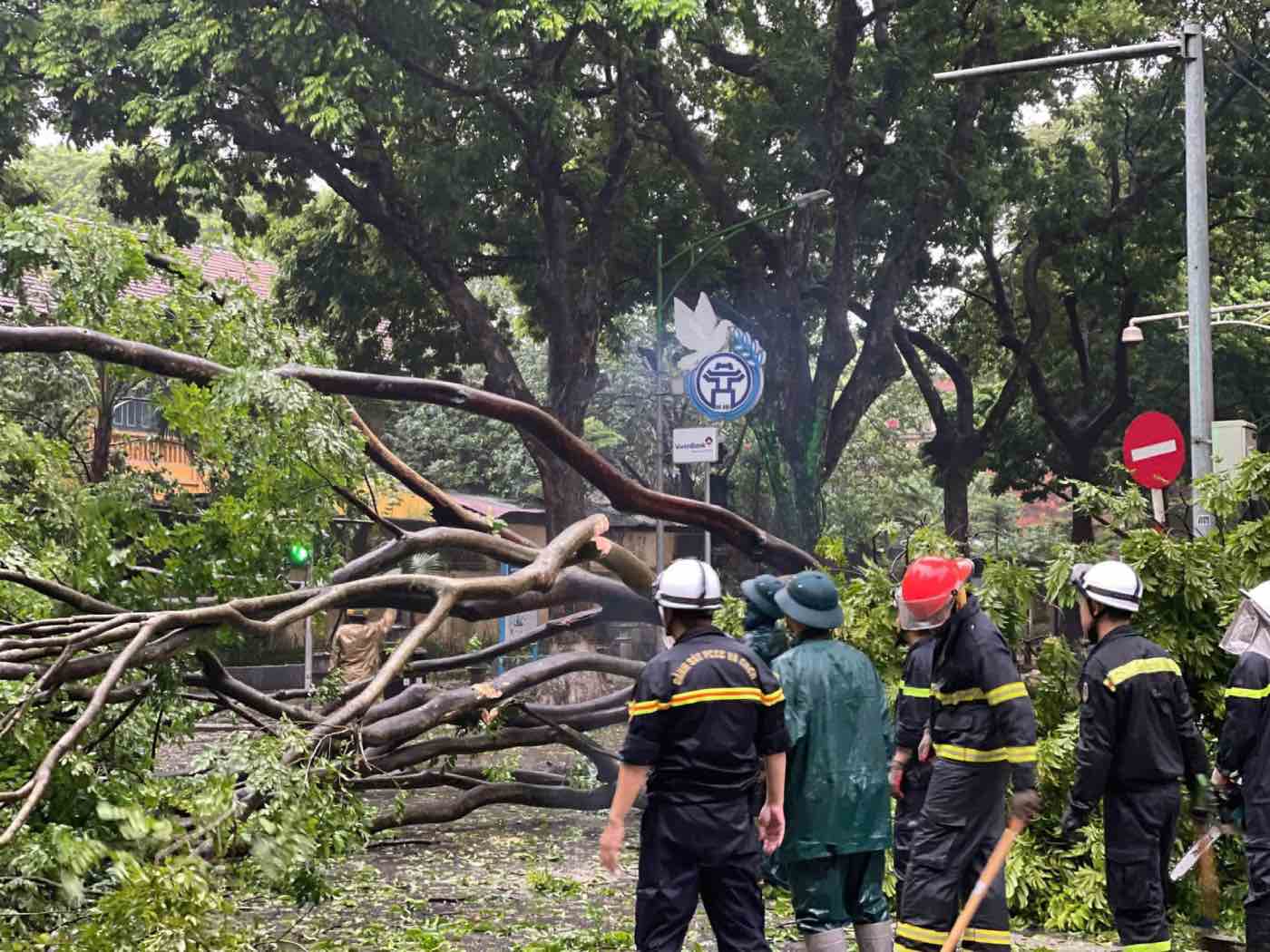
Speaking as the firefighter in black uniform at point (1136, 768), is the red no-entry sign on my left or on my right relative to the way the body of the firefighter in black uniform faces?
on my right

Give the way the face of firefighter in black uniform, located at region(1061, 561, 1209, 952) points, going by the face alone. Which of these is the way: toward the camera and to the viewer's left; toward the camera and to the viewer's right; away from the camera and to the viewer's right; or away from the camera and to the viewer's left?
away from the camera and to the viewer's left

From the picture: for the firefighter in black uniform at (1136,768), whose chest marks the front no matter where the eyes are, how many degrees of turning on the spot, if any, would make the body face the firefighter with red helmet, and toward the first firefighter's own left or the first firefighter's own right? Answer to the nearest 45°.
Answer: approximately 90° to the first firefighter's own left

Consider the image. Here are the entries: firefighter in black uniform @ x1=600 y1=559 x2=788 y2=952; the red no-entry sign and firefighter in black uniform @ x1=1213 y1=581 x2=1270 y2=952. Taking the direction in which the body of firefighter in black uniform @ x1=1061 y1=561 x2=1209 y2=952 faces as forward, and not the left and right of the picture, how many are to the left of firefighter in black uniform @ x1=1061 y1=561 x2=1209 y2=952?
1

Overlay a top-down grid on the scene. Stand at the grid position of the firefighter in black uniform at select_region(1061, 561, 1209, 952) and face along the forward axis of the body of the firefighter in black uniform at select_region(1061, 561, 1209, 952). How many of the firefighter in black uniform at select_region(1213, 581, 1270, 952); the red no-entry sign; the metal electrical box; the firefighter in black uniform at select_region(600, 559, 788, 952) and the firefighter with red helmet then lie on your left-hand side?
2

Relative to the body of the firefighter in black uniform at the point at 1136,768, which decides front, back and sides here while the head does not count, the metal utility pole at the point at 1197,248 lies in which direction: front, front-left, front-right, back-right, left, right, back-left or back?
front-right

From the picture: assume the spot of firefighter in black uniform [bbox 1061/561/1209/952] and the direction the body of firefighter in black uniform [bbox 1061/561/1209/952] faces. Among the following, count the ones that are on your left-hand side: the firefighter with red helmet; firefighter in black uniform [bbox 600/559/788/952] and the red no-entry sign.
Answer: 2

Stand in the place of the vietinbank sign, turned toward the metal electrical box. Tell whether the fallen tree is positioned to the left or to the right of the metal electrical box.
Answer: right

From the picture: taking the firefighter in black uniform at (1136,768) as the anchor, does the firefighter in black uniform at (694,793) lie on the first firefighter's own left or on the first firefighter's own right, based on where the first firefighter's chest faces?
on the first firefighter's own left

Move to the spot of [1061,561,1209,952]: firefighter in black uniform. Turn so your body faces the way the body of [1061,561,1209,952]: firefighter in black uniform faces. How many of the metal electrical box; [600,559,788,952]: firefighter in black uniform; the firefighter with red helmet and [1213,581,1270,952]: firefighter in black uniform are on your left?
2

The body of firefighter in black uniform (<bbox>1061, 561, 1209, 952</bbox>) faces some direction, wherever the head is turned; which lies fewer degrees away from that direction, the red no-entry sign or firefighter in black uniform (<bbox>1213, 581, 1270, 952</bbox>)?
the red no-entry sign

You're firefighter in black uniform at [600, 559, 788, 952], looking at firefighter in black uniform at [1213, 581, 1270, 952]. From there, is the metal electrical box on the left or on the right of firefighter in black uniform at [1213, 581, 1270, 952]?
left

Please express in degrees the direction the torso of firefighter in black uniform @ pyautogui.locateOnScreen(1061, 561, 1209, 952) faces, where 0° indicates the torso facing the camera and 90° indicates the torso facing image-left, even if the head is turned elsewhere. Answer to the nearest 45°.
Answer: approximately 135°

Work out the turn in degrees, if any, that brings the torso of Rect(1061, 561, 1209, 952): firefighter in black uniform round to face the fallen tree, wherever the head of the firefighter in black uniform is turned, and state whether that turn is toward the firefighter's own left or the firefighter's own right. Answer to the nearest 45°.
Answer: approximately 45° to the firefighter's own left

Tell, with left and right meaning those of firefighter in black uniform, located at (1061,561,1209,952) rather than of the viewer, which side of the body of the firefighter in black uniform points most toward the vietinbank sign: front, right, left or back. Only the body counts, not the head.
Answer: front

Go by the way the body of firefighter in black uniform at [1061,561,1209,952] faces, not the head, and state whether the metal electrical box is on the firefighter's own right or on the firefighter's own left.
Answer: on the firefighter's own right

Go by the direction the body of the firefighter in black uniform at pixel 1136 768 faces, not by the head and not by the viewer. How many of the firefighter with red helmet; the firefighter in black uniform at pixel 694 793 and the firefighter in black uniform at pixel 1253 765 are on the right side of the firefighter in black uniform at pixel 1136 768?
1

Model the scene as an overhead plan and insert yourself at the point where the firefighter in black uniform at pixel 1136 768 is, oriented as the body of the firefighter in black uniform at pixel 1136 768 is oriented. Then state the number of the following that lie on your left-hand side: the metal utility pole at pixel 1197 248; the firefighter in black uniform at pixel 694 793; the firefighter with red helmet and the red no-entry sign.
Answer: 2
